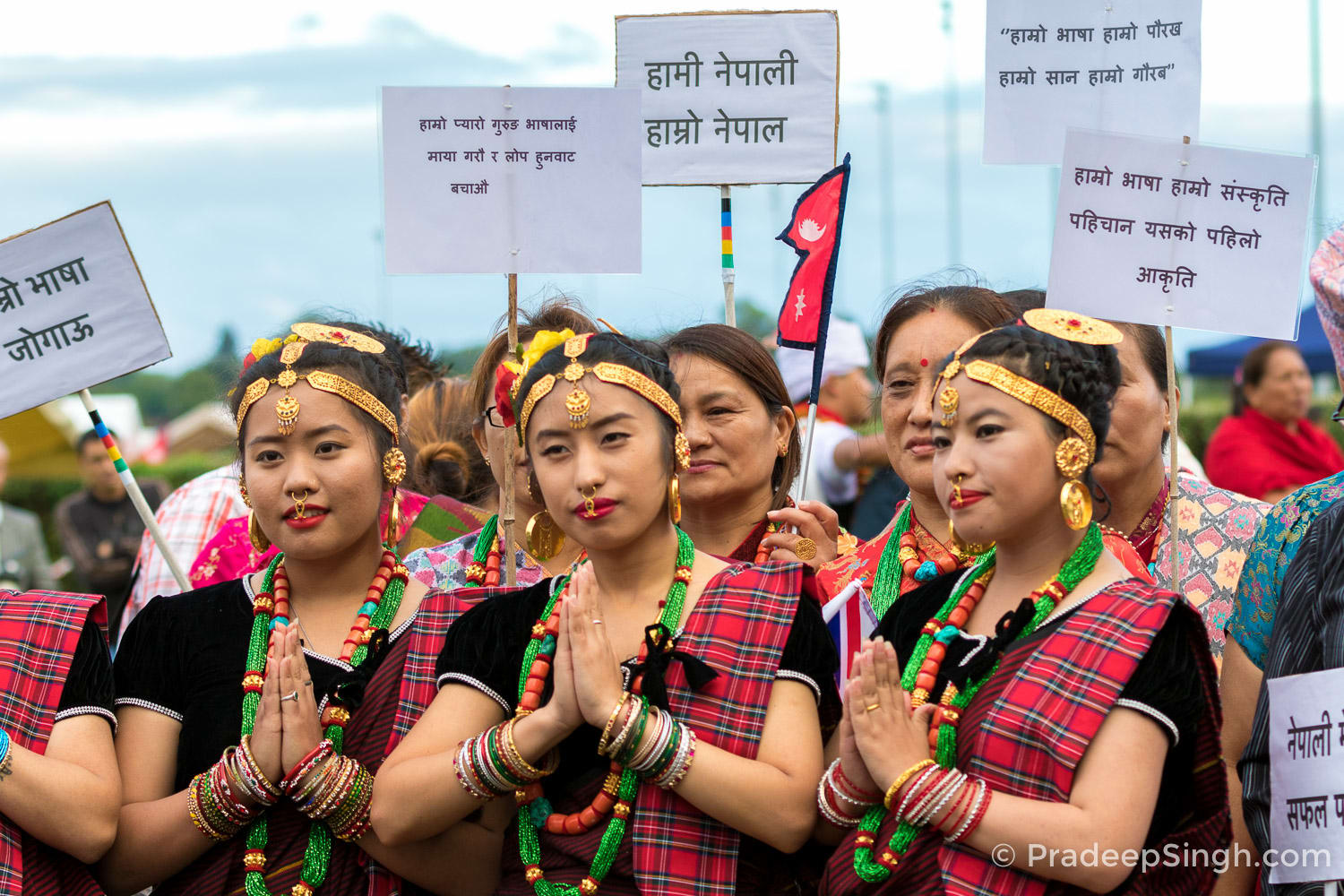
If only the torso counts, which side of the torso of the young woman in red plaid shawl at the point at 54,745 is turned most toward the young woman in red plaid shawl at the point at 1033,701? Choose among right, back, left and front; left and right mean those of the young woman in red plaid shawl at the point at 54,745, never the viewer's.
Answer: left

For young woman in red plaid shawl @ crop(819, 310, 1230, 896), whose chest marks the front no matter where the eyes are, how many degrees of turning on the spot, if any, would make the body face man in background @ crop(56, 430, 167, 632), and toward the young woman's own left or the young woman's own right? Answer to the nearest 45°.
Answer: approximately 90° to the young woman's own right

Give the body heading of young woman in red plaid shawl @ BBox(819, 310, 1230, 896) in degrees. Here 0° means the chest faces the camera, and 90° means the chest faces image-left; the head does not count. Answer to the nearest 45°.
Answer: approximately 45°

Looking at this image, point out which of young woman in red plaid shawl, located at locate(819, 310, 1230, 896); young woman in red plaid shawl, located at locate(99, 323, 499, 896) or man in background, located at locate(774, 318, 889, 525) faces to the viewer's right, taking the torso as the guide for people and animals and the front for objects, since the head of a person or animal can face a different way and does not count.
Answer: the man in background

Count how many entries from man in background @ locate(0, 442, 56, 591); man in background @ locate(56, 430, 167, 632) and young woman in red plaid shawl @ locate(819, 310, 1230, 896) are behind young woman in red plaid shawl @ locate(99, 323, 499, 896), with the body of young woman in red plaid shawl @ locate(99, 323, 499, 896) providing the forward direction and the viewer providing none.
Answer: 2

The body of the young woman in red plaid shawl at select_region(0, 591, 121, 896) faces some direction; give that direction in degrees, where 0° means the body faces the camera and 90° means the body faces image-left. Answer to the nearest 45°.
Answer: approximately 45°

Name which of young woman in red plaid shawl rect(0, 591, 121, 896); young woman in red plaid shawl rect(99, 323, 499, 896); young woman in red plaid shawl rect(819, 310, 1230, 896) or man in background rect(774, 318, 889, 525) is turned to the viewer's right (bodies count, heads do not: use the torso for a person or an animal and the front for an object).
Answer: the man in background

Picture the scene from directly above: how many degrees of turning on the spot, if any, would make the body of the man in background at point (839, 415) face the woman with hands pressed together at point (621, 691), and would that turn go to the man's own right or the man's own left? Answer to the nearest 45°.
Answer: approximately 90° to the man's own right
